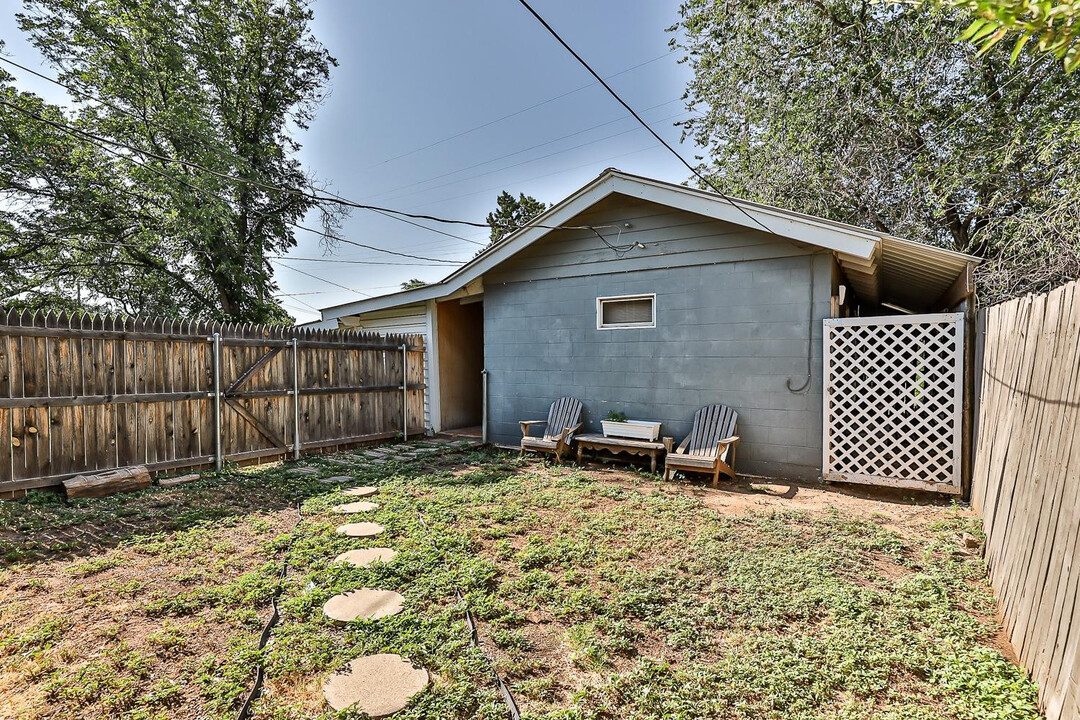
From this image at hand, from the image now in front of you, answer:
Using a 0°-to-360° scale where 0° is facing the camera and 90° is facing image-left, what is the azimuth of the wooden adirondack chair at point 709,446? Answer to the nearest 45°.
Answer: approximately 45°

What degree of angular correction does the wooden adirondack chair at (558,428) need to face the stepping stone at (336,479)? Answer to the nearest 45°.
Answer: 0° — it already faces it

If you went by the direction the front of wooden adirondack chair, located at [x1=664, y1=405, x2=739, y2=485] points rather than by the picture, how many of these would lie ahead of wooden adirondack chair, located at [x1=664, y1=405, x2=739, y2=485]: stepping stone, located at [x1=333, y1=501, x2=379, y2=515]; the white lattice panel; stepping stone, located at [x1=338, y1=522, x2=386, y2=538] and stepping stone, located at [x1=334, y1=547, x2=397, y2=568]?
3

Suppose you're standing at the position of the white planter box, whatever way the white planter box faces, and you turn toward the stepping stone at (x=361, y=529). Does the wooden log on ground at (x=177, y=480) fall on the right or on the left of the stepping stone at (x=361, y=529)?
right

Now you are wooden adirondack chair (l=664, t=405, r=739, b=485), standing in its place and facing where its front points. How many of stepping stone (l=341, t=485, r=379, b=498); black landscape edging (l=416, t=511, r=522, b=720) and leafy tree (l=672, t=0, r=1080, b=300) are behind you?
1
